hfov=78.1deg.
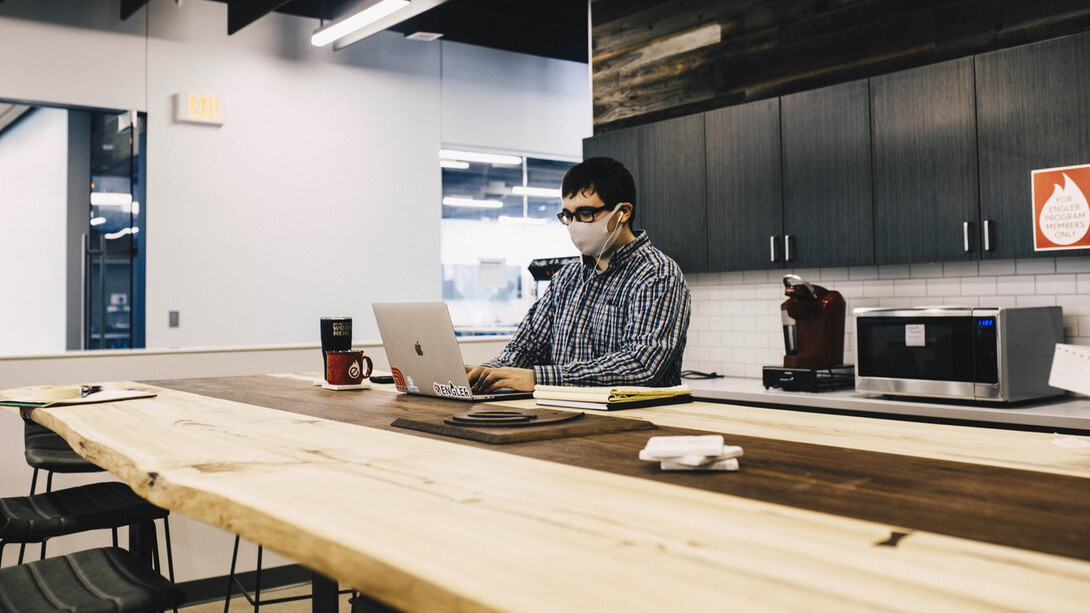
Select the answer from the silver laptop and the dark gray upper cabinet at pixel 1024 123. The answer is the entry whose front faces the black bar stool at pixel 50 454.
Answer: the dark gray upper cabinet

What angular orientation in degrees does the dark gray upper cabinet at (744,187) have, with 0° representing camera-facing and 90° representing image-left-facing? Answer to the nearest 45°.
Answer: approximately 45°

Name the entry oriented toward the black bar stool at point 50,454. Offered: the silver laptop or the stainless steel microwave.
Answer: the stainless steel microwave

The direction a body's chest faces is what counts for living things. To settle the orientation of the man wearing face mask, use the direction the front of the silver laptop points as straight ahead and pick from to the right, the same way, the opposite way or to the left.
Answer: the opposite way

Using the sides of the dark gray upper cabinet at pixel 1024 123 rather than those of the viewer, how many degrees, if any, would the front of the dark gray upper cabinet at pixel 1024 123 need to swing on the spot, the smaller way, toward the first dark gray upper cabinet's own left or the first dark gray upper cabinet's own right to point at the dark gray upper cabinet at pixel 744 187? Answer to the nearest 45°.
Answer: approximately 45° to the first dark gray upper cabinet's own right

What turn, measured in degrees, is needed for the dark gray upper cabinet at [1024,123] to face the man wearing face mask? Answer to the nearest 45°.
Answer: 0° — it already faces them
